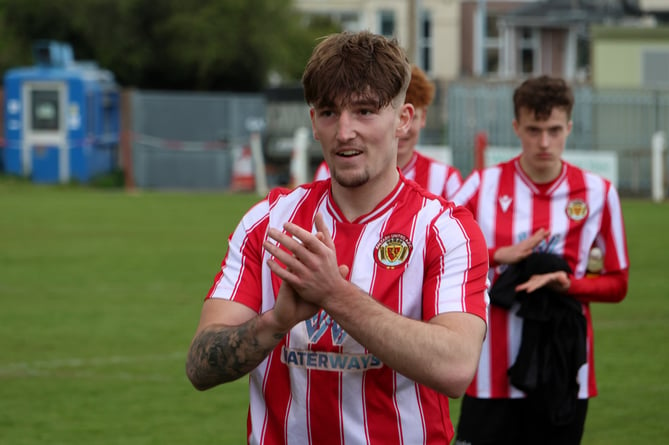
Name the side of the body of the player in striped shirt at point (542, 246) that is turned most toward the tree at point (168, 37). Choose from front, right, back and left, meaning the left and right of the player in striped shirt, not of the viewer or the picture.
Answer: back

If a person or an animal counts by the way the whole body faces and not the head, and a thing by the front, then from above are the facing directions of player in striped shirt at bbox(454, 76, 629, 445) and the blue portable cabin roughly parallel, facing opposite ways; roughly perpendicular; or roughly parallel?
roughly parallel

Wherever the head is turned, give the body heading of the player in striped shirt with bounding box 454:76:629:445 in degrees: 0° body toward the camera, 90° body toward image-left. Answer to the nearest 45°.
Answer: approximately 0°

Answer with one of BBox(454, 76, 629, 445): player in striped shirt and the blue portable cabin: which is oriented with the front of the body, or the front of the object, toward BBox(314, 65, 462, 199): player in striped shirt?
the blue portable cabin

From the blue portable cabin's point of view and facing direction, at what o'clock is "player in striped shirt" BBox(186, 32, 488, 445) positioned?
The player in striped shirt is roughly at 12 o'clock from the blue portable cabin.

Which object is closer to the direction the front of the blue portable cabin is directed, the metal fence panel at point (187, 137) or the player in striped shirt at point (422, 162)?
the player in striped shirt

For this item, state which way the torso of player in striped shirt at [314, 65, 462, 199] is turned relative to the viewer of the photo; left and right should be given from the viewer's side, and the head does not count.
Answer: facing the viewer

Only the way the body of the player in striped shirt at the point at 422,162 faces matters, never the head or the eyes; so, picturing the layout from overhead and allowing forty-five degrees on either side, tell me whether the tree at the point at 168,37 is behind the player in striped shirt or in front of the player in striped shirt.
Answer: behind

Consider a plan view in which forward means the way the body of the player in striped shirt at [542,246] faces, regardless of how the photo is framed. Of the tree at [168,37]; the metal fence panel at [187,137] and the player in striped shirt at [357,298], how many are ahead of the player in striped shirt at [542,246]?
1

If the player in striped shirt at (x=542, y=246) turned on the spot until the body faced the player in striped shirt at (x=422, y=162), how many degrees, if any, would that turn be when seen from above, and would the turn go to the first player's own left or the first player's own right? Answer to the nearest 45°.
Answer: approximately 135° to the first player's own right

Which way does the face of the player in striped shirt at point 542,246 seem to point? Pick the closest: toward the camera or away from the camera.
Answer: toward the camera

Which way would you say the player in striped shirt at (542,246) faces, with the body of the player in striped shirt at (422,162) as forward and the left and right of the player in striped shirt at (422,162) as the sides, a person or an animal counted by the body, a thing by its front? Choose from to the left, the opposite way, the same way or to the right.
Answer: the same way

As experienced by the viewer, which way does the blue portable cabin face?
facing the viewer

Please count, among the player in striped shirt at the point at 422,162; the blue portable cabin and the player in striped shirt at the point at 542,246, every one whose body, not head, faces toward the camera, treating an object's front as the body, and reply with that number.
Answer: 3

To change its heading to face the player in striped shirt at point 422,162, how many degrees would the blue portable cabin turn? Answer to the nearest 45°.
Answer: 0° — it already faces them

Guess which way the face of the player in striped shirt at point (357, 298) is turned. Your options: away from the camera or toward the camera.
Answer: toward the camera

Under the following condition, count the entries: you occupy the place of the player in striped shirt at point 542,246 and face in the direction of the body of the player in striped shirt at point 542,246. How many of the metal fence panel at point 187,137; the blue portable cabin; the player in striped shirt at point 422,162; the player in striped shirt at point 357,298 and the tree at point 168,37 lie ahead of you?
1

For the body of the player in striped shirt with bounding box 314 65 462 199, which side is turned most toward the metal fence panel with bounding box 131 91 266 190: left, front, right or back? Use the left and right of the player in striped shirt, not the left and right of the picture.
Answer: back

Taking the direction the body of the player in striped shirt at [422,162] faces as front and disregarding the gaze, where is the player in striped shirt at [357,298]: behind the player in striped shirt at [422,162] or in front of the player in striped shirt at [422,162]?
in front
